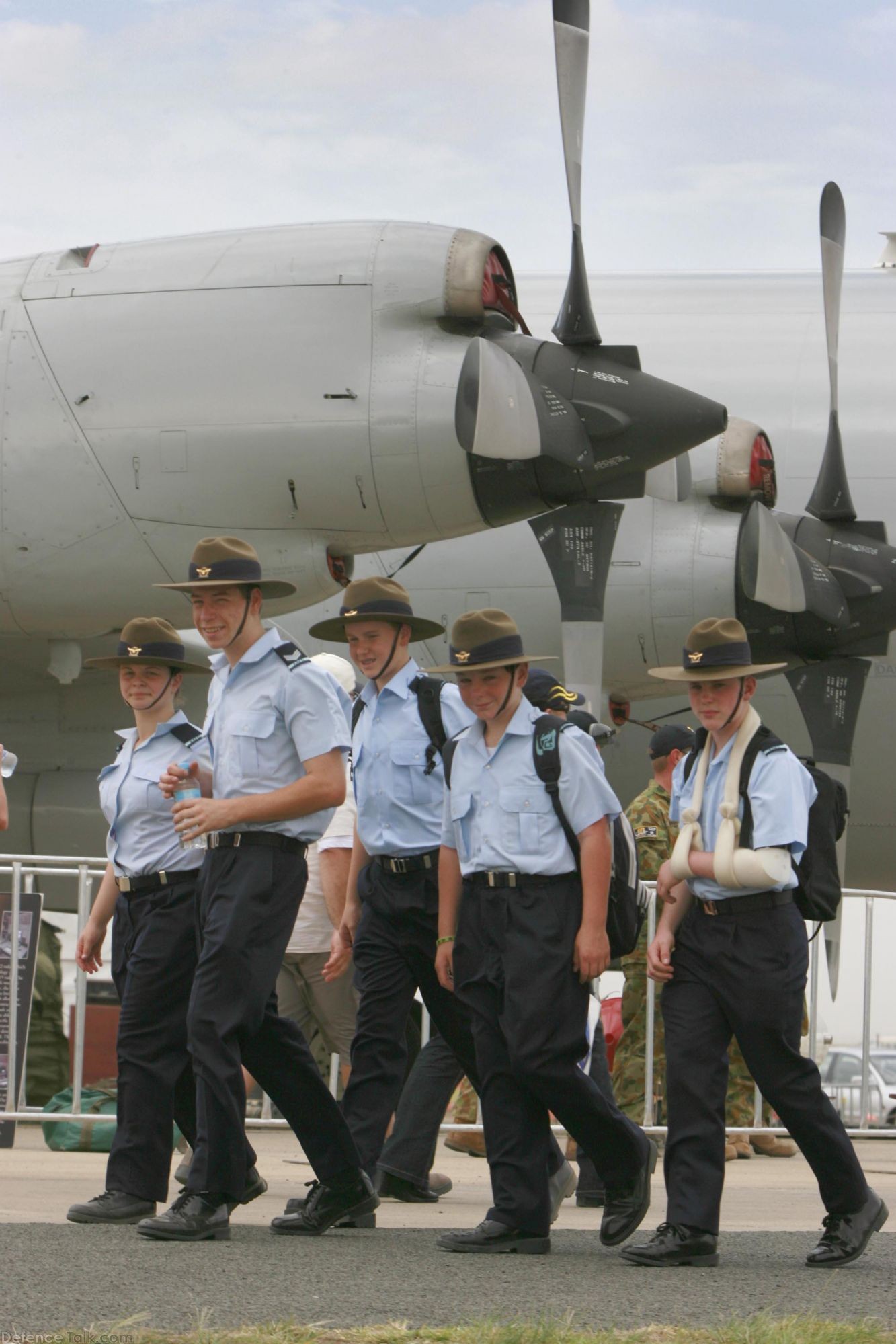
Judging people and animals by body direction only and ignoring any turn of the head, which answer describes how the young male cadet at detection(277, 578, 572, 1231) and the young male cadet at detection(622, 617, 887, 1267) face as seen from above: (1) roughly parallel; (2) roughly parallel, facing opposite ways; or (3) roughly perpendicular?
roughly parallel

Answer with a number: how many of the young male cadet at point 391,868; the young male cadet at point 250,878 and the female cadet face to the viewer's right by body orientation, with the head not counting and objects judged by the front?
0

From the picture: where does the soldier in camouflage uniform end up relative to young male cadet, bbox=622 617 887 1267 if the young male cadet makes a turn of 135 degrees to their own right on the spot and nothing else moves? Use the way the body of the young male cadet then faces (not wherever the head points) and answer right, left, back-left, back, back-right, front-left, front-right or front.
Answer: front

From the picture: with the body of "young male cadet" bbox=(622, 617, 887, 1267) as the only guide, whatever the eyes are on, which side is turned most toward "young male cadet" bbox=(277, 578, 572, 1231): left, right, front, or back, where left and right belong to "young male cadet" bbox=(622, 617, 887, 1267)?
right

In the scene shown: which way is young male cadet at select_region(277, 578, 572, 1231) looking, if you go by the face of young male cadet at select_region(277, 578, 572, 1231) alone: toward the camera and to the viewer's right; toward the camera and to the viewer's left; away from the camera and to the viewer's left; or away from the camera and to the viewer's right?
toward the camera and to the viewer's left

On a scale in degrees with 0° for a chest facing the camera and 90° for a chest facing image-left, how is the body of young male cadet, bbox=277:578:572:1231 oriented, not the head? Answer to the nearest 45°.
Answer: approximately 45°

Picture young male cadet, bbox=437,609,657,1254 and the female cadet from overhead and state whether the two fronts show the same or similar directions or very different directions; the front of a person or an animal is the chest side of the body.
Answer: same or similar directions

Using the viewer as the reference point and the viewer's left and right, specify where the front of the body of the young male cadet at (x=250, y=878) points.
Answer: facing the viewer and to the left of the viewer

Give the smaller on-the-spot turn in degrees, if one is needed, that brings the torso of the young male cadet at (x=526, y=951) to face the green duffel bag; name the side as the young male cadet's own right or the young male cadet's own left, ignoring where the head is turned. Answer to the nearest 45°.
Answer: approximately 90° to the young male cadet's own right

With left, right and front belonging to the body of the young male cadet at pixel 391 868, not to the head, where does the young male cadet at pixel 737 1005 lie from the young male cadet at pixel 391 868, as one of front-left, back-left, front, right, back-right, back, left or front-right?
left

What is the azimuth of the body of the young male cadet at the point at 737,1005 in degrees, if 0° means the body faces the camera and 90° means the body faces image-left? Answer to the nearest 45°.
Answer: approximately 45°
